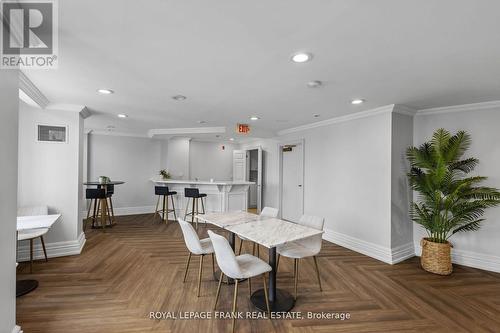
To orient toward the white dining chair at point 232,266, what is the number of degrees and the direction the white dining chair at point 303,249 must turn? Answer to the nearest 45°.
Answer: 0° — it already faces it

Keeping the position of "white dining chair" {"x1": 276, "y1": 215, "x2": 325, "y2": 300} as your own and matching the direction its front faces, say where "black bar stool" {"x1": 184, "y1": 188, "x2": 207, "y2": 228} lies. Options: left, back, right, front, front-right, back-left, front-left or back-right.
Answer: right

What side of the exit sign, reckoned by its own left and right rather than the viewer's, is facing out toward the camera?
front

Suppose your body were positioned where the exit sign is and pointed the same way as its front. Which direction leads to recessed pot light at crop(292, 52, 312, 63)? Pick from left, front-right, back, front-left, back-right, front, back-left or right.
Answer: front

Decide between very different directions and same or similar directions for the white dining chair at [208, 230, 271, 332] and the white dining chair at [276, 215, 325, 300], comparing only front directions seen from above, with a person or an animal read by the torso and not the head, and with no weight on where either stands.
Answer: very different directions

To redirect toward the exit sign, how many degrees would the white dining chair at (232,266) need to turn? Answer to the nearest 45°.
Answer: approximately 45° to its left

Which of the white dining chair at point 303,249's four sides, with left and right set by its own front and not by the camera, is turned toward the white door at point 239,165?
right

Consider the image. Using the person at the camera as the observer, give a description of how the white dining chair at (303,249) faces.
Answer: facing the viewer and to the left of the viewer

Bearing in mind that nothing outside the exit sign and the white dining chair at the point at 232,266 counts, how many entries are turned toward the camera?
1

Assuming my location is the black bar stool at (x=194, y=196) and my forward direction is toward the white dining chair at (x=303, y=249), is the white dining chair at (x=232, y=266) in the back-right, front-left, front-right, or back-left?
front-right

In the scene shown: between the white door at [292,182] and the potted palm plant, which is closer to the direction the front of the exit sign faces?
the potted palm plant

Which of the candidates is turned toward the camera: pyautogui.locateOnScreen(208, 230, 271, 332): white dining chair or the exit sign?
the exit sign

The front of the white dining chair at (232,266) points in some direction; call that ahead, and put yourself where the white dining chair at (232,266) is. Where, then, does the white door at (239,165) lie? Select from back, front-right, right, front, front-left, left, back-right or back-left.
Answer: front-left

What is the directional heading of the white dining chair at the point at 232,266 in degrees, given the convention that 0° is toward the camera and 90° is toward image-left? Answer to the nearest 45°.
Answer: approximately 225°
